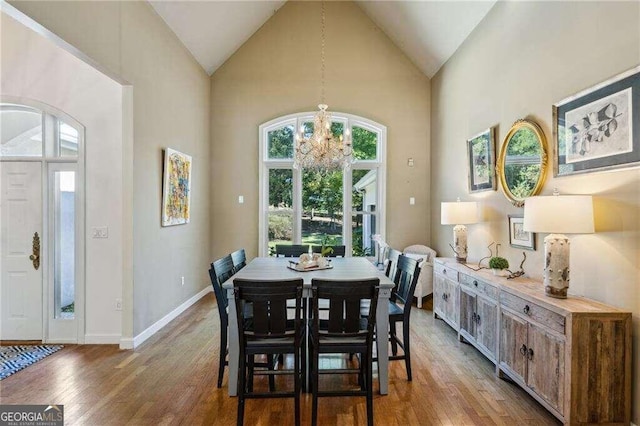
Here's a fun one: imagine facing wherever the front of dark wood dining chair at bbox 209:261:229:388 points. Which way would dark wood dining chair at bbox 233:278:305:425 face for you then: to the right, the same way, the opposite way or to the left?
to the left

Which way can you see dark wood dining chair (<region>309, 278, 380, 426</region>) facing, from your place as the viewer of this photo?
facing away from the viewer

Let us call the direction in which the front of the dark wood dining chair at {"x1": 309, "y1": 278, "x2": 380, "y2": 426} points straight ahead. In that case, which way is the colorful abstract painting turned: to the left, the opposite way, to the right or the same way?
to the right

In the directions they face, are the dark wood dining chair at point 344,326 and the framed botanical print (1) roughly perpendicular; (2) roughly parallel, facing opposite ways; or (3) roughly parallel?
roughly perpendicular

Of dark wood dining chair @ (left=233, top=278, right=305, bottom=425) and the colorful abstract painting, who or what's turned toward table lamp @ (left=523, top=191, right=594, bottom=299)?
the colorful abstract painting

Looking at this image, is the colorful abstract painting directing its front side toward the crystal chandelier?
yes

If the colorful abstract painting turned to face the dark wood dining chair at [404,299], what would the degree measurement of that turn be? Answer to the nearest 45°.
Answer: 0° — it already faces it

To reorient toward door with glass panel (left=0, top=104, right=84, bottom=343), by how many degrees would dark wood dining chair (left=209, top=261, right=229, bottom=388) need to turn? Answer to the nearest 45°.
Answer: approximately 135° to its left

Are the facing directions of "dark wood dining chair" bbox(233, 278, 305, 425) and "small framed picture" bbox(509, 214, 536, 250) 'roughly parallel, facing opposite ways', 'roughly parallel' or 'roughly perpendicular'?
roughly perpendicular
